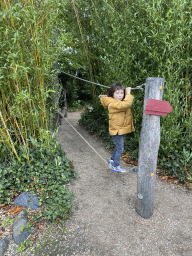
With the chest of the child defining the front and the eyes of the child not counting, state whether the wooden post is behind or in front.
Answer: in front

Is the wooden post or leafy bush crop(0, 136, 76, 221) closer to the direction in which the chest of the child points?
the wooden post

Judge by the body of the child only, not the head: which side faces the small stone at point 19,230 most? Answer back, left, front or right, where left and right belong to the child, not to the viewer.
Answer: right

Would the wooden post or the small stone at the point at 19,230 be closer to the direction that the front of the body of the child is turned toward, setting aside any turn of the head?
the wooden post

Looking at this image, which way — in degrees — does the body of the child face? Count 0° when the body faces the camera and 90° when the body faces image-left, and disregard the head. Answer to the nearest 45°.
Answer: approximately 315°
